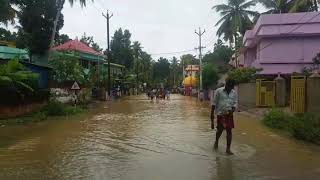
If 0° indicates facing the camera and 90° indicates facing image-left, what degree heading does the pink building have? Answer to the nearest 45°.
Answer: approximately 90°

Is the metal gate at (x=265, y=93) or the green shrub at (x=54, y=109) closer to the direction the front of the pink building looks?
the green shrub

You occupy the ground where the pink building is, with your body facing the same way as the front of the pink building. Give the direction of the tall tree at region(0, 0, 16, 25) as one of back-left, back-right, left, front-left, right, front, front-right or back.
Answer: front-left

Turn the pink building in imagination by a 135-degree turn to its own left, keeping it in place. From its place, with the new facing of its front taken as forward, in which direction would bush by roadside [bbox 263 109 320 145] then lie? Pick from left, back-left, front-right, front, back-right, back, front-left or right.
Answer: front-right

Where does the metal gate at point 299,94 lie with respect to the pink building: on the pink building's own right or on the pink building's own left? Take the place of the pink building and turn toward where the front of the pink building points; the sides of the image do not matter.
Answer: on the pink building's own left

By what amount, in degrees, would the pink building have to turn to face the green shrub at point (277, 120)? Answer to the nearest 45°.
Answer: approximately 90° to its left

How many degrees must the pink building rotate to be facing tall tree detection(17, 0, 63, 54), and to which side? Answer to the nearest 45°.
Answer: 0° — it already faces it

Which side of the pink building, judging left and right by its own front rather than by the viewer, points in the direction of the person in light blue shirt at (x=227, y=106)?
left

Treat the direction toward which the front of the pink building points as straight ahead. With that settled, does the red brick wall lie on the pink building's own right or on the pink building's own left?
on the pink building's own left

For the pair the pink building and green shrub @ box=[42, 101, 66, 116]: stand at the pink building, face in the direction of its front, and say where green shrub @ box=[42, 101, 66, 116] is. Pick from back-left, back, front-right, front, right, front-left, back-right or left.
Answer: front-left
